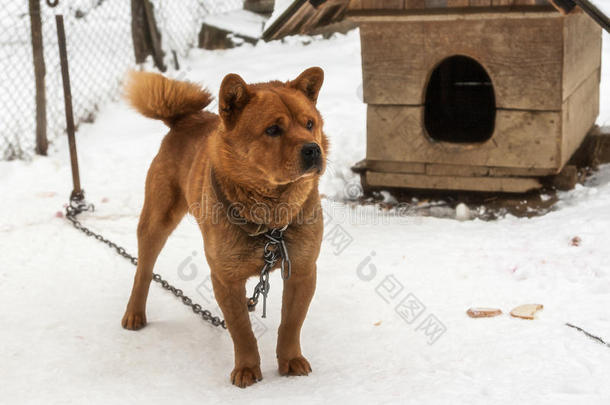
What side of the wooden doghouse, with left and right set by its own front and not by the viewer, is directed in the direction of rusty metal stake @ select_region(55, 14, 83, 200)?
right

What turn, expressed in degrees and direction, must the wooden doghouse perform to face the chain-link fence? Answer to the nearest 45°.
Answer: approximately 135° to its right

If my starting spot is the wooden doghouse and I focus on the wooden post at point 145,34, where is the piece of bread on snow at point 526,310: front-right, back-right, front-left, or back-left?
back-left

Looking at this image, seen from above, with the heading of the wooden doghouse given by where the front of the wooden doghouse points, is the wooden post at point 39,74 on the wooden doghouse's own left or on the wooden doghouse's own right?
on the wooden doghouse's own right

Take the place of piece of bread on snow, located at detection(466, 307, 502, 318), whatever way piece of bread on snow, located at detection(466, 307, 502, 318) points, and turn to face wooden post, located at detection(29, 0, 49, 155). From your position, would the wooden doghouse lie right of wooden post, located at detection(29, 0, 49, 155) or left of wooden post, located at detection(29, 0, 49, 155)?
right

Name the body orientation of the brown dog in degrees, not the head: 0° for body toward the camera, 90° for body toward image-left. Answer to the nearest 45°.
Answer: approximately 315°

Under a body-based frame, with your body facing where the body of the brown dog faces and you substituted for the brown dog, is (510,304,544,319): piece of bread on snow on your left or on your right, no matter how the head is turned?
on your left

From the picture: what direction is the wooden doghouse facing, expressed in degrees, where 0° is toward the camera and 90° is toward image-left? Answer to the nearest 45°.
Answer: approximately 0°

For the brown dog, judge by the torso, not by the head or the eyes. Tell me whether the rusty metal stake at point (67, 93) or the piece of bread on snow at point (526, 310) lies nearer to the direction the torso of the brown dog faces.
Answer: the piece of bread on snow
